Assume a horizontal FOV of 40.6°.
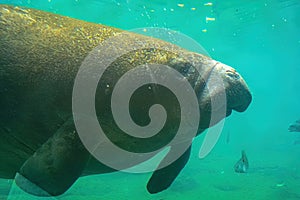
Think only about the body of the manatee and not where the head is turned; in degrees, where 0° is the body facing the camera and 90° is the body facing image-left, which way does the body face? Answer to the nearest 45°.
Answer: approximately 270°
